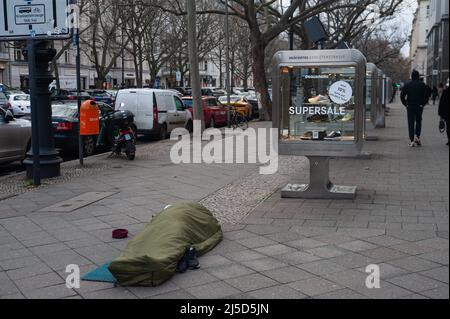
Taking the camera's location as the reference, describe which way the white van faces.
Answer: facing away from the viewer and to the right of the viewer

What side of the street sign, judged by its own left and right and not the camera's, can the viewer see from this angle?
front

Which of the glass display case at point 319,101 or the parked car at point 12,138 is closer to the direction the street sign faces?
the glass display case

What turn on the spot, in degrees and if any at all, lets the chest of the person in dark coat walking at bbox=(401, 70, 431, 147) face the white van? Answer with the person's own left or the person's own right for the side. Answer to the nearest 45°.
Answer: approximately 90° to the person's own left

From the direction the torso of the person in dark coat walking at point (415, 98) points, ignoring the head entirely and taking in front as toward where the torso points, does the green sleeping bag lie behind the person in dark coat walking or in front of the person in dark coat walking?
behind

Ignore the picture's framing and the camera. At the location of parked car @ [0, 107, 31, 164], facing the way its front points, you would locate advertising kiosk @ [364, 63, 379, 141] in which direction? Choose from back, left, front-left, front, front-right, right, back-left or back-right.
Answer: front

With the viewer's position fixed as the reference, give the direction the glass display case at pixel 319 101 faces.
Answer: facing the viewer

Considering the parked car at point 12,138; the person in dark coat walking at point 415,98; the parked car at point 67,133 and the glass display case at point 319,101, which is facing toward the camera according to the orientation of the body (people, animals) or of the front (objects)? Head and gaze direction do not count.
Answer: the glass display case

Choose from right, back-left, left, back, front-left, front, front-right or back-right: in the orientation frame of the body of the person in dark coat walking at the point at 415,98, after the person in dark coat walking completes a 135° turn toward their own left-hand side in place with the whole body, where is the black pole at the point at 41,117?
front

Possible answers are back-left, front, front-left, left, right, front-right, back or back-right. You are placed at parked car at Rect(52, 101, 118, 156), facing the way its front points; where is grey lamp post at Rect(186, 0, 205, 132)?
front

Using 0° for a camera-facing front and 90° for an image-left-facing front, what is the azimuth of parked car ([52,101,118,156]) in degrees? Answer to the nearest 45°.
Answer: approximately 225°

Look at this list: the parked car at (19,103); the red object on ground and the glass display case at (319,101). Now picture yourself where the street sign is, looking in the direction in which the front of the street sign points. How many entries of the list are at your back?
1

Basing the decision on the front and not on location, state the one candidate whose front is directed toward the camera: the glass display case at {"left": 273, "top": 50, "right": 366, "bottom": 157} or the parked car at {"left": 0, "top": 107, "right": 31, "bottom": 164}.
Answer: the glass display case
